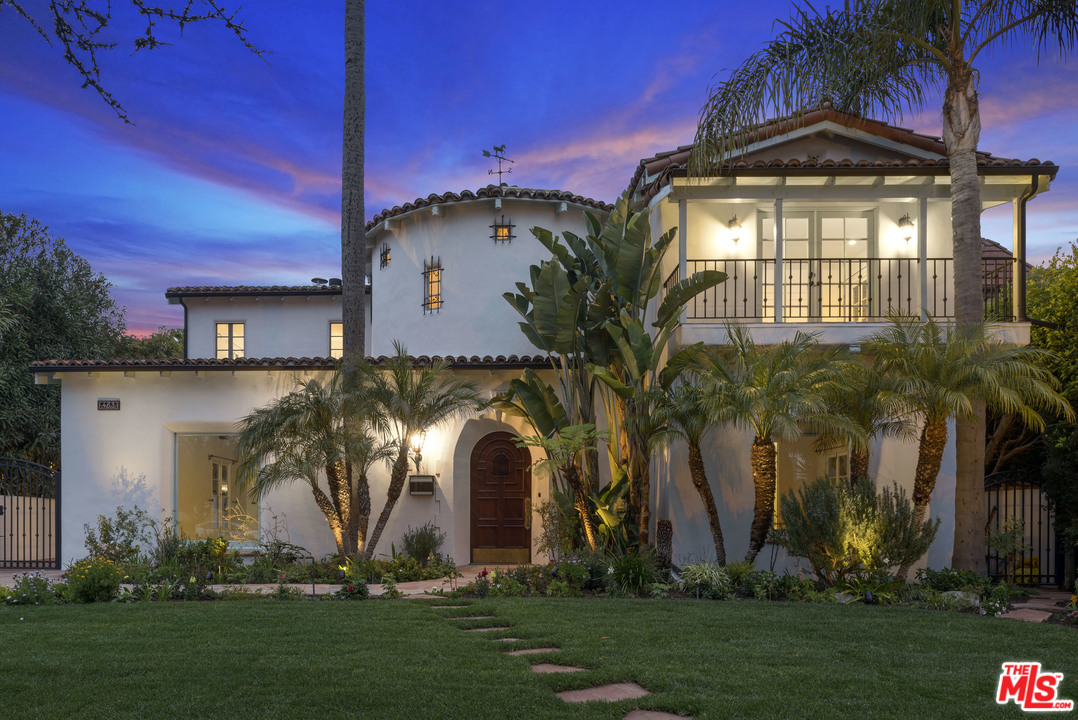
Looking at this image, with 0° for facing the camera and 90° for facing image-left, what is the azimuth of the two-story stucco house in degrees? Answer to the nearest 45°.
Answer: approximately 0°

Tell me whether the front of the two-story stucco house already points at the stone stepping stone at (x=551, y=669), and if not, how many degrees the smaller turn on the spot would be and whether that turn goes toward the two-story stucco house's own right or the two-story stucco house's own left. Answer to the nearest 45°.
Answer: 0° — it already faces it

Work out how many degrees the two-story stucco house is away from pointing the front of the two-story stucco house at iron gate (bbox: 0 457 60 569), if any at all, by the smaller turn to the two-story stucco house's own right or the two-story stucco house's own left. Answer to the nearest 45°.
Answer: approximately 90° to the two-story stucco house's own right

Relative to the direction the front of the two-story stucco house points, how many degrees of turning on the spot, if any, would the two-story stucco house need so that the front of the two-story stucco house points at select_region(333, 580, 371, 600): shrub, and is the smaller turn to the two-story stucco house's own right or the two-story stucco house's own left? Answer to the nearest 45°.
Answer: approximately 45° to the two-story stucco house's own right

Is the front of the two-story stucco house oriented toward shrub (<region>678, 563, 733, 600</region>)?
yes

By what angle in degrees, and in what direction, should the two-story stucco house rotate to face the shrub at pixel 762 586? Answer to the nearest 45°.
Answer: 0° — it already faces it
